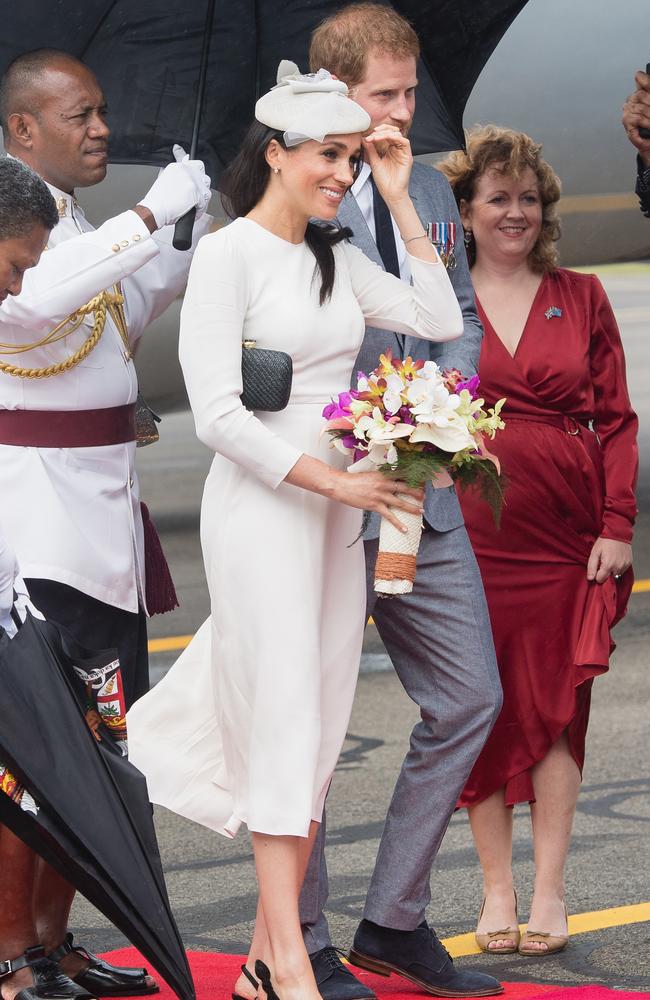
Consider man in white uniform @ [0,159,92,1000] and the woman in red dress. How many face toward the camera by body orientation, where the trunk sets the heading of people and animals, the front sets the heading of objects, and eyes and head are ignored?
1

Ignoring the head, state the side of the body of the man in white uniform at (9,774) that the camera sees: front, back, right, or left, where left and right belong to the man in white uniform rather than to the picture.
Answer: right

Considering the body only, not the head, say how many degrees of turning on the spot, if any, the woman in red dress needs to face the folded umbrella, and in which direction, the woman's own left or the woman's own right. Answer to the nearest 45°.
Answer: approximately 45° to the woman's own right

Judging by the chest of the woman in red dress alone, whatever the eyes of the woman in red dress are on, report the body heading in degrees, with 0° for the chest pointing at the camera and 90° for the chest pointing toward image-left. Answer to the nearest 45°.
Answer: approximately 0°

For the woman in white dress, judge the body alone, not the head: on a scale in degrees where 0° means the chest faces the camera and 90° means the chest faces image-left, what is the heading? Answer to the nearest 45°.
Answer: approximately 315°

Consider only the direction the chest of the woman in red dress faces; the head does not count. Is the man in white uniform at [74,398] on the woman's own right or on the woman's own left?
on the woman's own right

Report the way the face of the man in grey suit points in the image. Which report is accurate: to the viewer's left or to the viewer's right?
to the viewer's right

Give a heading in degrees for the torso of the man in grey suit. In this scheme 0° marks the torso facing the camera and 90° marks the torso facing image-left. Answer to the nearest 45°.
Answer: approximately 315°
